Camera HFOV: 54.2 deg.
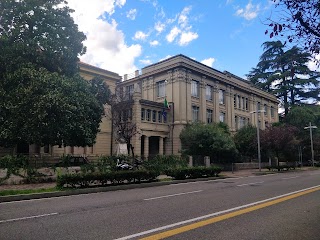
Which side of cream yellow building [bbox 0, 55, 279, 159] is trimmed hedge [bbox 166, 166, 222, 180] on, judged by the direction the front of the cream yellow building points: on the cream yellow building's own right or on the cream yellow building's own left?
on the cream yellow building's own left

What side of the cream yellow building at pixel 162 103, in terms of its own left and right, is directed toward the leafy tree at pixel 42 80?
right

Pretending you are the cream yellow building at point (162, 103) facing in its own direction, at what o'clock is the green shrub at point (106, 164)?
The green shrub is roughly at 11 o'clock from the cream yellow building.

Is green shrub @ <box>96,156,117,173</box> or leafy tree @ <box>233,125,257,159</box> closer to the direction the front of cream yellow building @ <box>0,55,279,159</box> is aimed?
the green shrub

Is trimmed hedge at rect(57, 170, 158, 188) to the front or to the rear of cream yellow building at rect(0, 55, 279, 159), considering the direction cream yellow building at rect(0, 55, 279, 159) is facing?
to the front

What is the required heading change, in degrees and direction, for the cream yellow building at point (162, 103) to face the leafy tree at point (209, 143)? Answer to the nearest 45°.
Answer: approximately 90° to its left

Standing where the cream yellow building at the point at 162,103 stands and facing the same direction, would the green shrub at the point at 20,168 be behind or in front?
in front

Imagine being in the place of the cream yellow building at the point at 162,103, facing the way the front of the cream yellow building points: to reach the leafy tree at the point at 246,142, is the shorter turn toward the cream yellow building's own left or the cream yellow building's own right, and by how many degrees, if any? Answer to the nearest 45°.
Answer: approximately 135° to the cream yellow building's own left

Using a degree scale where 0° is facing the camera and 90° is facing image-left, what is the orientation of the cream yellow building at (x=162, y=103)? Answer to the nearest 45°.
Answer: approximately 45°

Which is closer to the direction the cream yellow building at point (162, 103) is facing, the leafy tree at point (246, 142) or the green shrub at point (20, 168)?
the green shrub

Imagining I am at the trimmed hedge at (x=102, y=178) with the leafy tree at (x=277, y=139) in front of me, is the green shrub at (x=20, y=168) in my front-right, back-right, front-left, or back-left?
back-left

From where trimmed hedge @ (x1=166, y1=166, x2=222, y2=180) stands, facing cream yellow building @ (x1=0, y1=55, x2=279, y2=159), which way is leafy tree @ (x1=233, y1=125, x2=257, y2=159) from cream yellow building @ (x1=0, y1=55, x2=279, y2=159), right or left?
right

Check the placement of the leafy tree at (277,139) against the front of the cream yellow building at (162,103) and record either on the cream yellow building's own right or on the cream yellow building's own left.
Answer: on the cream yellow building's own left

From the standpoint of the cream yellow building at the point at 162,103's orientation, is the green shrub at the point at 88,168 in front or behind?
in front
